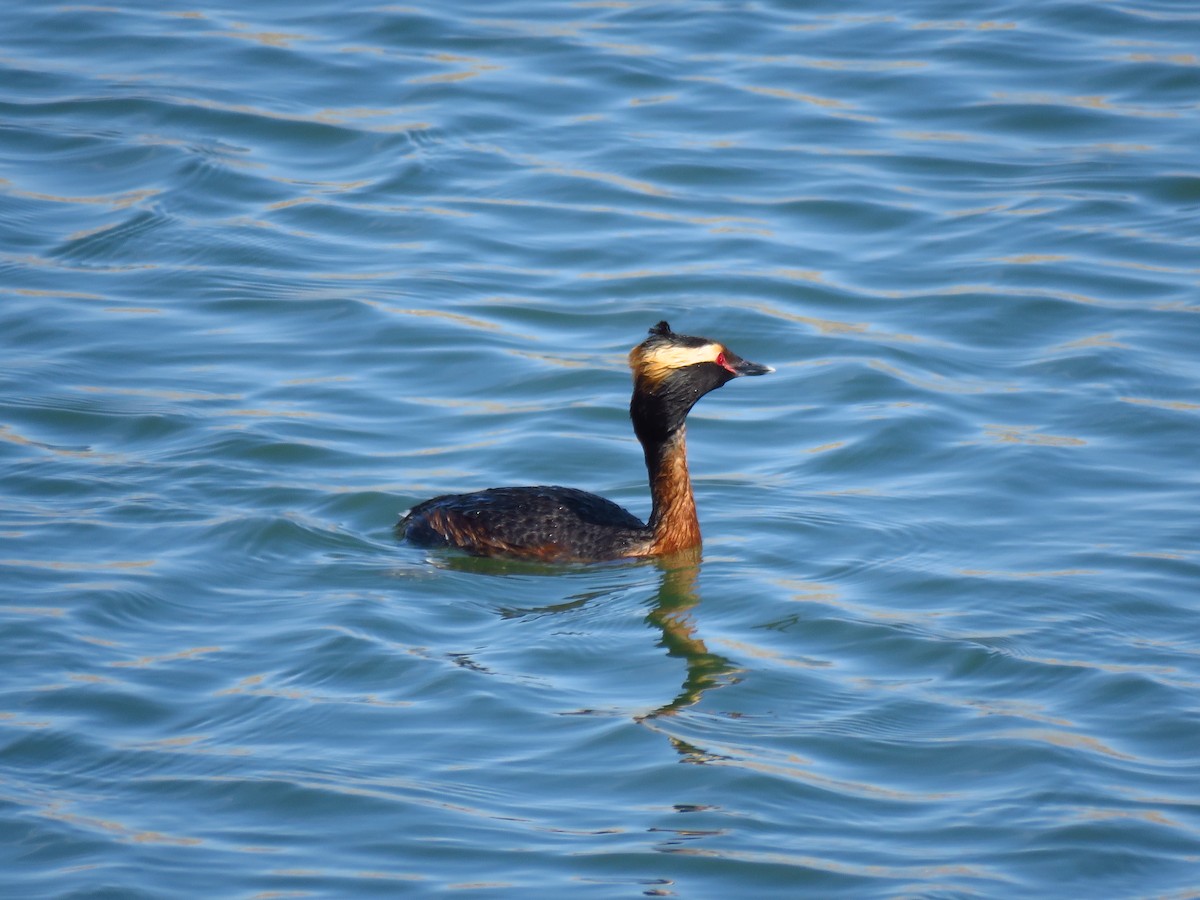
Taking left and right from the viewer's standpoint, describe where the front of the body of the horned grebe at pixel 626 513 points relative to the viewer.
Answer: facing to the right of the viewer
